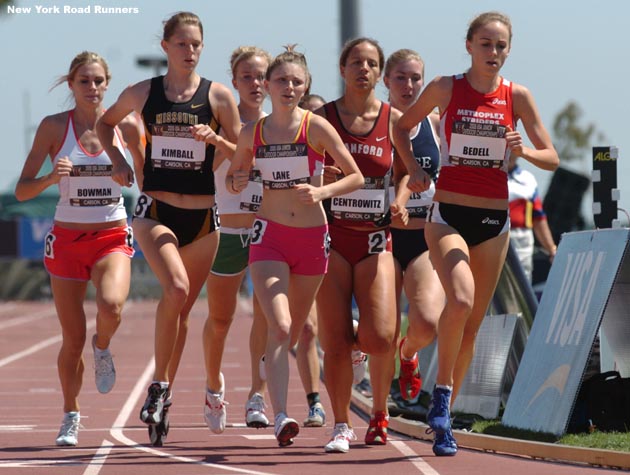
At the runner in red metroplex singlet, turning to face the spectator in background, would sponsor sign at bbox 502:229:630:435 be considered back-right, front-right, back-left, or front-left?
front-right

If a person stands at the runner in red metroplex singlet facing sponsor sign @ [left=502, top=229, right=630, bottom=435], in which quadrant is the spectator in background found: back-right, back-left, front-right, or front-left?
front-left

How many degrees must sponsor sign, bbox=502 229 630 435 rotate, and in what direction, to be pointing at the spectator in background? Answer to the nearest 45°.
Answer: approximately 135° to its right

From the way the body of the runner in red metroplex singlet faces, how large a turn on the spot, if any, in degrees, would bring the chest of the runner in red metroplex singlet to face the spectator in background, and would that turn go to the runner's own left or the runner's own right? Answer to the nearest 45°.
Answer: approximately 180°

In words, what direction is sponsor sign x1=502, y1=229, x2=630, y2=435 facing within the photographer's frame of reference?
facing the viewer and to the left of the viewer

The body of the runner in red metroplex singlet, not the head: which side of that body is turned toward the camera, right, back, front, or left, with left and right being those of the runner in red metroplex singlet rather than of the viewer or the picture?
front

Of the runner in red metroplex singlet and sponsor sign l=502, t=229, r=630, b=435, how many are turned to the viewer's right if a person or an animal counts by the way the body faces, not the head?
0
